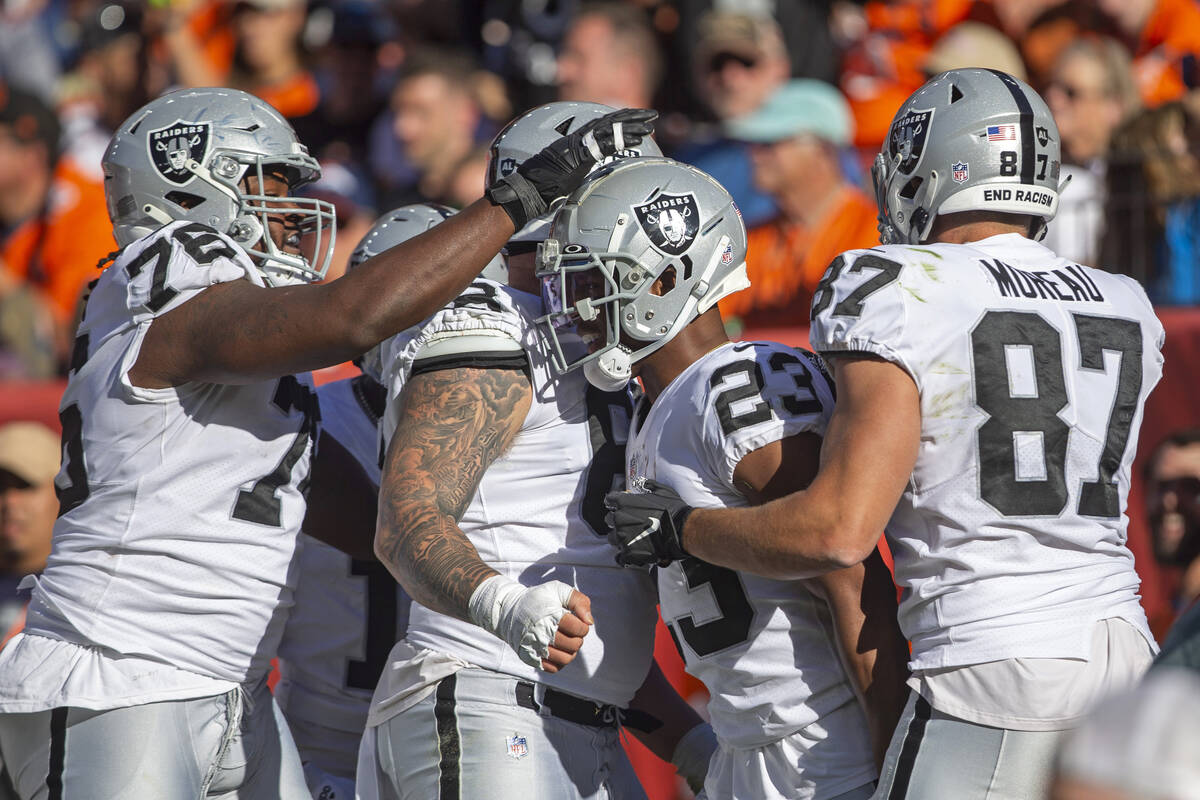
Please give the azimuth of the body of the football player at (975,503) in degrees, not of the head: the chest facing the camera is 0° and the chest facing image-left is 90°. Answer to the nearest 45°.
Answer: approximately 135°

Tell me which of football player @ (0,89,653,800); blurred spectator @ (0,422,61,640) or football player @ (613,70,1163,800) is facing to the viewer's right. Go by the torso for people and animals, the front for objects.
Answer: football player @ (0,89,653,800)

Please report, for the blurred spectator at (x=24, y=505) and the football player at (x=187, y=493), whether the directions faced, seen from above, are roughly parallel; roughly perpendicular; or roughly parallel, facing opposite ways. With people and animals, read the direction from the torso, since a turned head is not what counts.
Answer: roughly perpendicular

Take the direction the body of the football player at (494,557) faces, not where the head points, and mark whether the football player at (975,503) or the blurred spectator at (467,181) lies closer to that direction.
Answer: the football player

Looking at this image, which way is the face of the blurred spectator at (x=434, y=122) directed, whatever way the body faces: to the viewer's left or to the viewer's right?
to the viewer's left

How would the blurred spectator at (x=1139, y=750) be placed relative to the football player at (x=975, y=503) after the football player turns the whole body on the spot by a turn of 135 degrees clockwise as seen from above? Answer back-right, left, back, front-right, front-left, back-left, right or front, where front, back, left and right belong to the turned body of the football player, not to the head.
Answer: right

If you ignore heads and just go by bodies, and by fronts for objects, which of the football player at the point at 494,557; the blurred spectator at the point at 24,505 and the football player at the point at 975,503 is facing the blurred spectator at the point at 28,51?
the football player at the point at 975,503

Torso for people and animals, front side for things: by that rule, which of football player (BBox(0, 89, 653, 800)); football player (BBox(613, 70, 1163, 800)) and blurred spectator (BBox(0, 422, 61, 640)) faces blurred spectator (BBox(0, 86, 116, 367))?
football player (BBox(613, 70, 1163, 800))

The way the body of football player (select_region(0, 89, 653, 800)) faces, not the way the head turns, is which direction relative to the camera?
to the viewer's right

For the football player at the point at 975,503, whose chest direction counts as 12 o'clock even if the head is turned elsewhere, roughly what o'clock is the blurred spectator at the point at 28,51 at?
The blurred spectator is roughly at 12 o'clock from the football player.

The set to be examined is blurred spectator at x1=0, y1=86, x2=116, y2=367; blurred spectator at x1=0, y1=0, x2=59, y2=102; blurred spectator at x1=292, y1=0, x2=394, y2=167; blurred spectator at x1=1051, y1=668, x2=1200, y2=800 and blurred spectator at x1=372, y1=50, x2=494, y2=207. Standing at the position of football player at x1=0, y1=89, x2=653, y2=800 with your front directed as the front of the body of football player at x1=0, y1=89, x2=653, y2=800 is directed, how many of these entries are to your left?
4

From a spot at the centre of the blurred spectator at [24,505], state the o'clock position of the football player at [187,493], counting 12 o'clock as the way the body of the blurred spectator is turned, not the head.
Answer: The football player is roughly at 12 o'clock from the blurred spectator.

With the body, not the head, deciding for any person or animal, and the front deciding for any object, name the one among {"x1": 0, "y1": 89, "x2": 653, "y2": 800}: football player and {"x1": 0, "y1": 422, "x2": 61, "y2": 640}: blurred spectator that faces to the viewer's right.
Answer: the football player

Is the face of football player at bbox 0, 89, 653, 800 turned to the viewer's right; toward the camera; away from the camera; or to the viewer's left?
to the viewer's right

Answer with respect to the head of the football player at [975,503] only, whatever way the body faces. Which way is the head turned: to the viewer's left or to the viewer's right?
to the viewer's left
